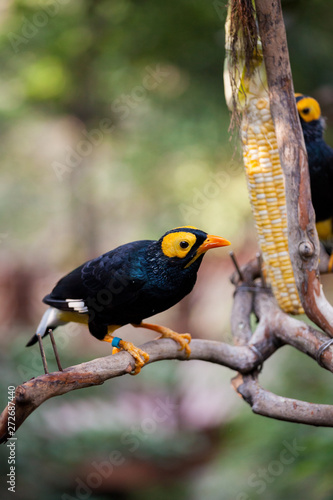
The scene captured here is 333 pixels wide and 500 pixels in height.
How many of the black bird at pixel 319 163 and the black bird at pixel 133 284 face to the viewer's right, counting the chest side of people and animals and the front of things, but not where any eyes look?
1

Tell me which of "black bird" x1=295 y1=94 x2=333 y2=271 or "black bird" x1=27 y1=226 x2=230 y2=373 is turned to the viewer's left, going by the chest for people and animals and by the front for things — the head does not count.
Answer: "black bird" x1=295 y1=94 x2=333 y2=271

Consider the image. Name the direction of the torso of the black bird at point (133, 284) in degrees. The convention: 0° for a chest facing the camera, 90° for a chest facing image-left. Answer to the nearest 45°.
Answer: approximately 270°

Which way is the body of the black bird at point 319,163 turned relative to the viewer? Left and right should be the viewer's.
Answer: facing to the left of the viewer

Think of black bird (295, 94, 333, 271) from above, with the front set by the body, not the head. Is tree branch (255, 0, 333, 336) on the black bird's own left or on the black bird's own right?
on the black bird's own left

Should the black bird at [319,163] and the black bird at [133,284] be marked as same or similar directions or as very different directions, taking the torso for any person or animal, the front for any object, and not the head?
very different directions
